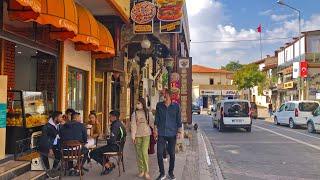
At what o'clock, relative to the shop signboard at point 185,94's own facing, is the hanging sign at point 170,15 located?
The hanging sign is roughly at 12 o'clock from the shop signboard.

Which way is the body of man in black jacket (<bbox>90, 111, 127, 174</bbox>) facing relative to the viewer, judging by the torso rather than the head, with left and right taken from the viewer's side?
facing to the left of the viewer

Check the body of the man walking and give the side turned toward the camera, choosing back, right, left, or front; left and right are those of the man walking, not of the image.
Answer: front

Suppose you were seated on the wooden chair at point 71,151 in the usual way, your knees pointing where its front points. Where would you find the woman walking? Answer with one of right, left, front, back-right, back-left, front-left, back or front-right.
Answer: right

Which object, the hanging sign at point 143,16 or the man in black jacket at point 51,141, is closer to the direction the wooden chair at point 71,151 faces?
the hanging sign

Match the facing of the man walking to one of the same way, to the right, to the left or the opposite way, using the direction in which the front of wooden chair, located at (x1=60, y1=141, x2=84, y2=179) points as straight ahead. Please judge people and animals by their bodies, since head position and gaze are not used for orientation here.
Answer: the opposite way

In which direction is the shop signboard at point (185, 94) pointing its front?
toward the camera

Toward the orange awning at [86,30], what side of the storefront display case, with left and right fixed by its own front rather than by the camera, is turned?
left

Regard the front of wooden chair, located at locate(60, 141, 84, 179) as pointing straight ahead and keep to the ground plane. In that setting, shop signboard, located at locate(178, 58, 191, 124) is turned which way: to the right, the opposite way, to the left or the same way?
the opposite way

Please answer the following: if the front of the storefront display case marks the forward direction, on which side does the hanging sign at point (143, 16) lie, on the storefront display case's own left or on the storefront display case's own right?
on the storefront display case's own left

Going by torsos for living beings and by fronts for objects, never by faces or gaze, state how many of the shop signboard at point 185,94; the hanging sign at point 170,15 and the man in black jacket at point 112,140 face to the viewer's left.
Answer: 1

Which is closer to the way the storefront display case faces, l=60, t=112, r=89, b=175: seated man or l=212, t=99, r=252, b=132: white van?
the seated man

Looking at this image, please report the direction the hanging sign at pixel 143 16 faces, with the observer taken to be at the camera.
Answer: facing the viewer
